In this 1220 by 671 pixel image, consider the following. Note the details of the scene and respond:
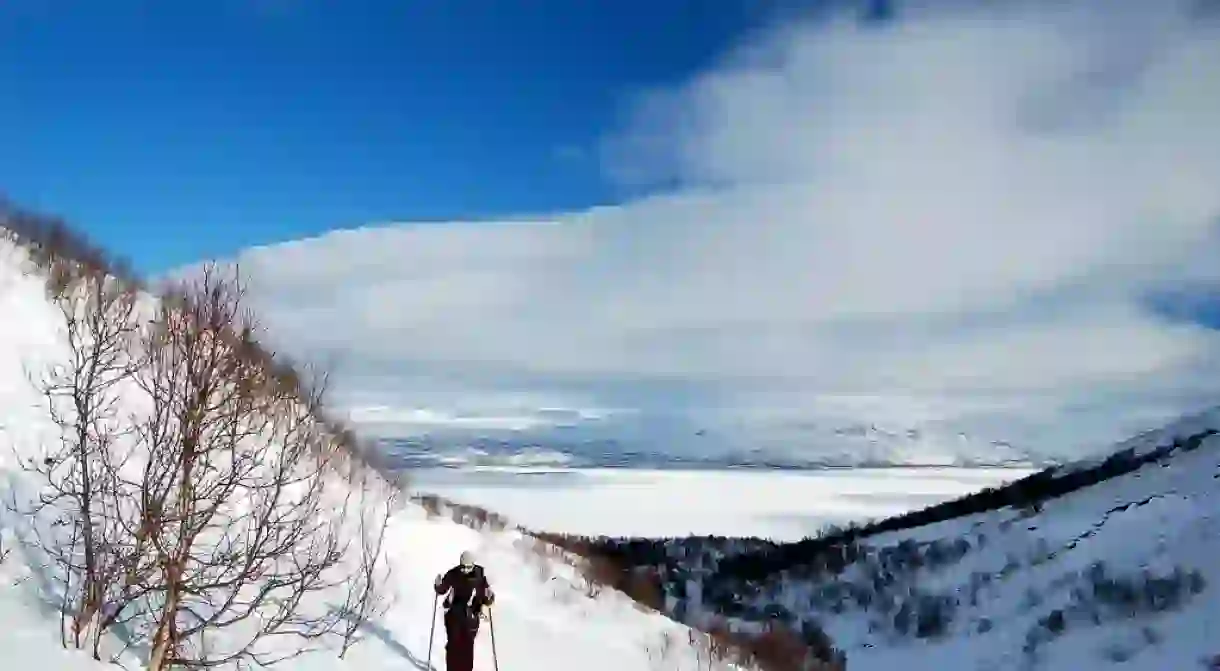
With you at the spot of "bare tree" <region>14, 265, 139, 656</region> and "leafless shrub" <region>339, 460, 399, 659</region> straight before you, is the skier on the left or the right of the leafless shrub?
right

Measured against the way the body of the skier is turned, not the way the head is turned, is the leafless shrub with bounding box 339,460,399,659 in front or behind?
behind

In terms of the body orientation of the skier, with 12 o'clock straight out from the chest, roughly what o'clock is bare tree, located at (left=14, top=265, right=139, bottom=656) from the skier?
The bare tree is roughly at 2 o'clock from the skier.

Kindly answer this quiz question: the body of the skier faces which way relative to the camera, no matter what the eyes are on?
toward the camera
